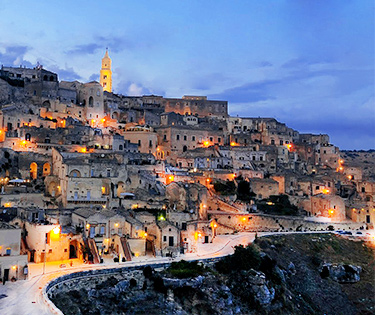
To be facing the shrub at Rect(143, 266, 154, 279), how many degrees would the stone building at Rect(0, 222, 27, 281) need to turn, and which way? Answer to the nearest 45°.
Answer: approximately 90° to its left

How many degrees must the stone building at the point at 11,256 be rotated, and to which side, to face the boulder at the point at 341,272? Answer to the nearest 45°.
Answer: approximately 90° to its left

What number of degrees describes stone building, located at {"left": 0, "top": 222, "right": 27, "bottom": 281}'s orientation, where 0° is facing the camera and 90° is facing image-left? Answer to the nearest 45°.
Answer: approximately 0°

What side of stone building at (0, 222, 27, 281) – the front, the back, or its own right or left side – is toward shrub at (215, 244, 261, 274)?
left

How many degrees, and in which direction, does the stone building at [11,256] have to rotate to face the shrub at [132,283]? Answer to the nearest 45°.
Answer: approximately 90° to its left
